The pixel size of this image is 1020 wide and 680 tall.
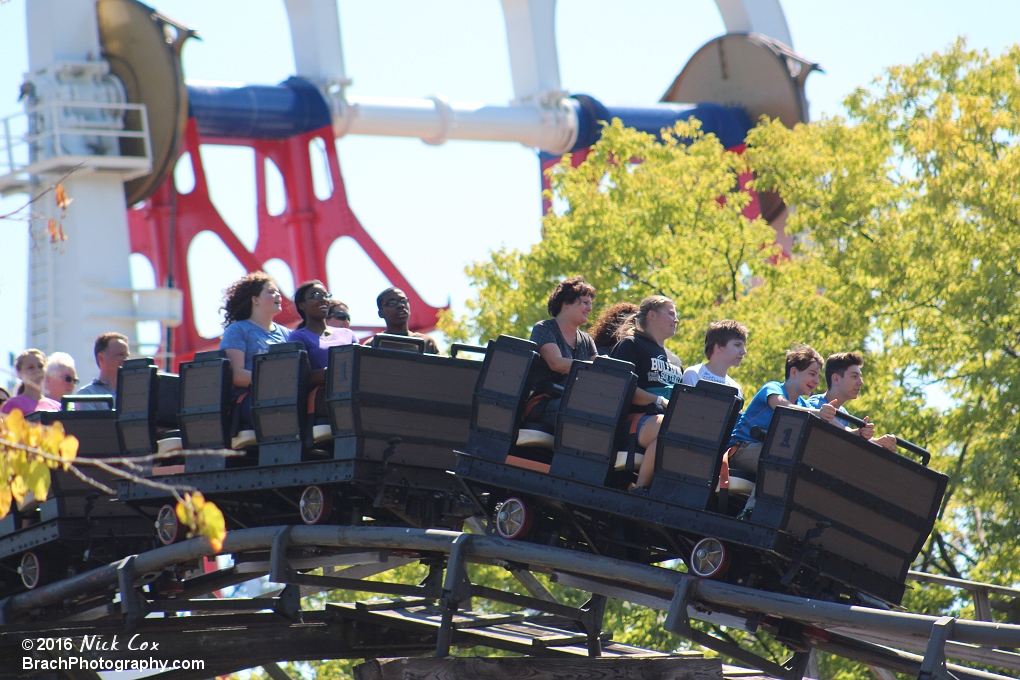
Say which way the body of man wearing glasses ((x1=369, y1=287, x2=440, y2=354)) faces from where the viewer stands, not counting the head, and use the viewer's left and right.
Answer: facing the viewer and to the right of the viewer

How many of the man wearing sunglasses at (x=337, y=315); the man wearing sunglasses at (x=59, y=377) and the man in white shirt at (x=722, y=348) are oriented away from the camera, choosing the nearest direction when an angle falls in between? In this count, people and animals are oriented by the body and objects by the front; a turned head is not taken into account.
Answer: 0

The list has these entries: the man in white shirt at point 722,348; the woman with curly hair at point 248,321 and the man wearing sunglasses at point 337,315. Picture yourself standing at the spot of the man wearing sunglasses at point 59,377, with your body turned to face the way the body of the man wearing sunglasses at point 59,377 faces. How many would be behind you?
0

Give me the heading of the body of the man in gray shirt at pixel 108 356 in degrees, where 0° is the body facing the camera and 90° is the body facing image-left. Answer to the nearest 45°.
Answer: approximately 315°

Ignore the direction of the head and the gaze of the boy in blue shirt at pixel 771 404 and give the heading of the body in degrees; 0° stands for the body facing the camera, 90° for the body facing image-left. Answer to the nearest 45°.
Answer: approximately 270°

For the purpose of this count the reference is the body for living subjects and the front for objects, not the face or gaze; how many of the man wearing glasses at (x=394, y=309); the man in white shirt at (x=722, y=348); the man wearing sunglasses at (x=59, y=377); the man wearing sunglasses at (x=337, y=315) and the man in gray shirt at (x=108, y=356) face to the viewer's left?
0

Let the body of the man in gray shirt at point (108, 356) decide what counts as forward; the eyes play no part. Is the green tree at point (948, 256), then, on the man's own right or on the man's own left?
on the man's own left

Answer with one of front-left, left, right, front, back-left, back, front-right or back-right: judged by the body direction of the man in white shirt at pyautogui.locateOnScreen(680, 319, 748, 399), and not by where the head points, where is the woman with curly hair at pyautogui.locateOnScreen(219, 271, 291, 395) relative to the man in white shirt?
back-right

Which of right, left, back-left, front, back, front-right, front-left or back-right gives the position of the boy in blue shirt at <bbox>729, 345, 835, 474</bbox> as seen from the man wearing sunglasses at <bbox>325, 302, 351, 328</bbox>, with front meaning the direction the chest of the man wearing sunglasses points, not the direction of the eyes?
front

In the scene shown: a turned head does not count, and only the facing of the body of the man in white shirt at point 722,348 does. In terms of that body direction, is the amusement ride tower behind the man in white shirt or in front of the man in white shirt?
behind

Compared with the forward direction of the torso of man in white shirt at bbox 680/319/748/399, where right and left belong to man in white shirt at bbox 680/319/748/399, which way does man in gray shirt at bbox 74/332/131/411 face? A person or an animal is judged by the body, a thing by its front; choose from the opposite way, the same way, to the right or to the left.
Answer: the same way

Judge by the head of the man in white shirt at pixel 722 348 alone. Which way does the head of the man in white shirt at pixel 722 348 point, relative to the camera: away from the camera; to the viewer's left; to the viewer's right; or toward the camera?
to the viewer's right

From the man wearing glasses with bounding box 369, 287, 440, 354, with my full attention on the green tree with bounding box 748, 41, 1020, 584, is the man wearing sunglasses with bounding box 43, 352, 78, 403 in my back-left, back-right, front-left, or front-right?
back-left

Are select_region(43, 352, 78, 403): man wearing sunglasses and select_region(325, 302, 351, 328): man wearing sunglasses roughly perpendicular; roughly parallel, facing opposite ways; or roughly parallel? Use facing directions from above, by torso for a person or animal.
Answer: roughly parallel

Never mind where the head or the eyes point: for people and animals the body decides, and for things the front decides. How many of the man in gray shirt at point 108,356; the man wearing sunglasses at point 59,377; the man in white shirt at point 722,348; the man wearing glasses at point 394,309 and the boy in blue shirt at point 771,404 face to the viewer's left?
0

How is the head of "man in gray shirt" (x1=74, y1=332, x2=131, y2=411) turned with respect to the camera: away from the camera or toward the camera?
toward the camera

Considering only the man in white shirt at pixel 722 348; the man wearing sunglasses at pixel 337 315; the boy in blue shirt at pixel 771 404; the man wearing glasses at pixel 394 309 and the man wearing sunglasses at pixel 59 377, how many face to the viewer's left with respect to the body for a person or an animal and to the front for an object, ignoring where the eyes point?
0

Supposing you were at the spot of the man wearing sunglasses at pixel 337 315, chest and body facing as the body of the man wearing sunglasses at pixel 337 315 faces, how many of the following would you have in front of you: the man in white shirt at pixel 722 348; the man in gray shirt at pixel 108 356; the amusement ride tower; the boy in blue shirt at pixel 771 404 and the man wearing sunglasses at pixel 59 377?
2
